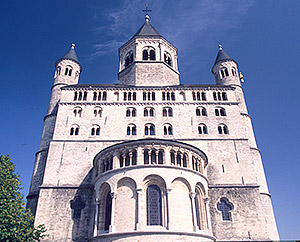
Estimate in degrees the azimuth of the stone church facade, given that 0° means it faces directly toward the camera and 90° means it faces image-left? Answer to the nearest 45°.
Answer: approximately 0°
